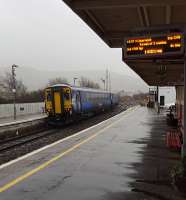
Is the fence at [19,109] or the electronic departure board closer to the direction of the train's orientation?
the electronic departure board

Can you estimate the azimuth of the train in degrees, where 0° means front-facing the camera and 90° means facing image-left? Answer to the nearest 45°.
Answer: approximately 45°

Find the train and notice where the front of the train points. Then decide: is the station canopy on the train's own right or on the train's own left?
on the train's own left

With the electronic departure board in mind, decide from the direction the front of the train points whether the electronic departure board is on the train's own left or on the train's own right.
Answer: on the train's own left

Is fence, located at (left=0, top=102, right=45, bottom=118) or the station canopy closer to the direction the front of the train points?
the station canopy
